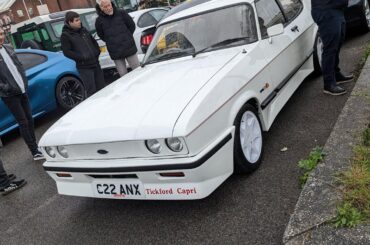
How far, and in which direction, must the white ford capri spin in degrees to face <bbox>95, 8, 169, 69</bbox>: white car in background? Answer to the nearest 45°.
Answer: approximately 135° to its right

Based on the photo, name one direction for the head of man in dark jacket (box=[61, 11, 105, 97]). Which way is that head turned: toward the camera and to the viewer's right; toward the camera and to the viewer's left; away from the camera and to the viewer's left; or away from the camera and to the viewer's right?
toward the camera and to the viewer's right

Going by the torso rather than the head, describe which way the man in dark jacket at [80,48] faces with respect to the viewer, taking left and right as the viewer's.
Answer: facing the viewer and to the right of the viewer

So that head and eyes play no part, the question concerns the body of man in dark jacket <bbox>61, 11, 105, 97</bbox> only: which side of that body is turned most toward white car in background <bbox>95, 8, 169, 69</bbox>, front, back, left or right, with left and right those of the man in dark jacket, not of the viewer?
left
